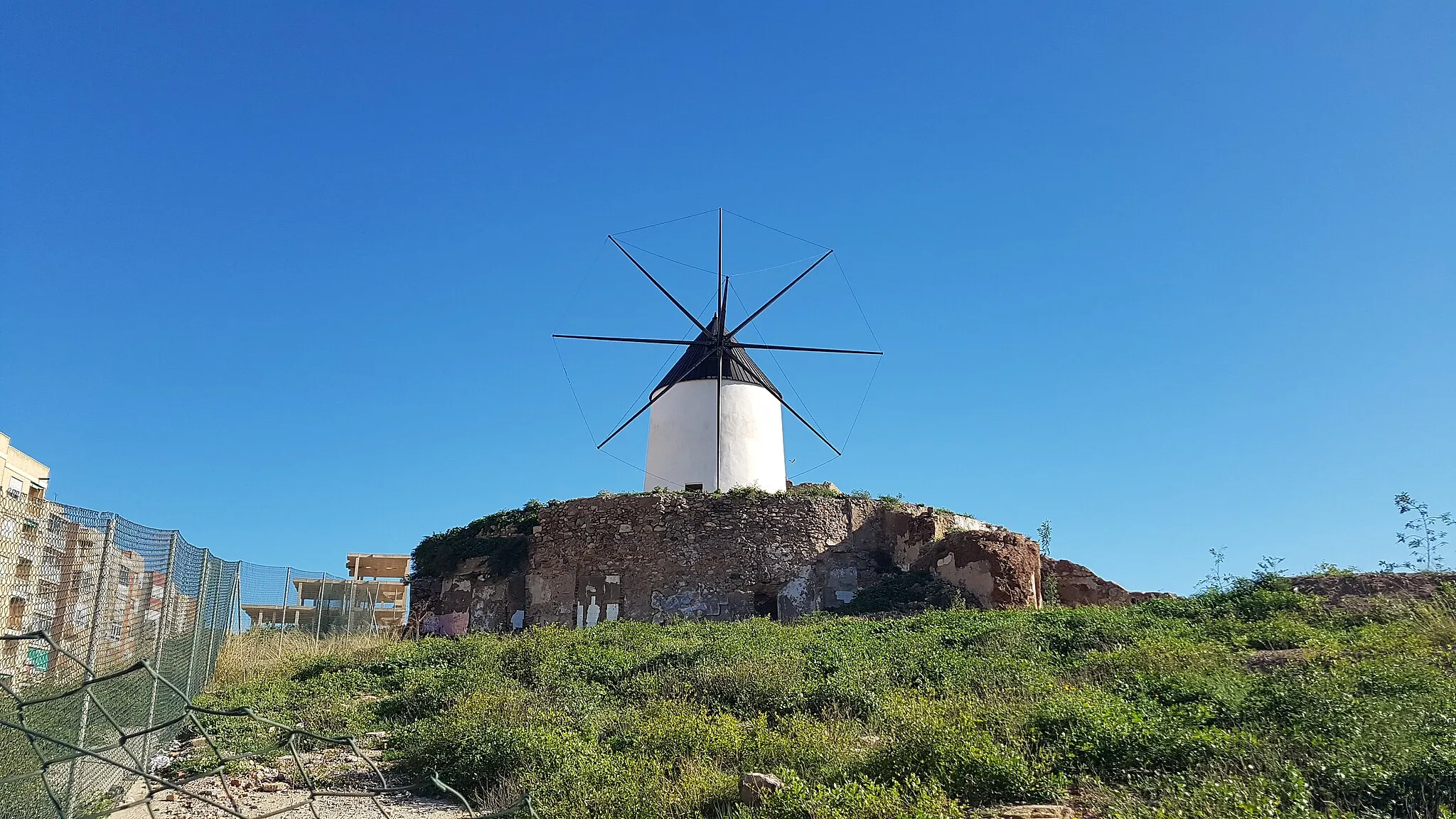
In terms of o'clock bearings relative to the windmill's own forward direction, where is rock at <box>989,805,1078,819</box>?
The rock is roughly at 12 o'clock from the windmill.

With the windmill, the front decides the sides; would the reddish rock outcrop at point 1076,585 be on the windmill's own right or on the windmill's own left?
on the windmill's own left

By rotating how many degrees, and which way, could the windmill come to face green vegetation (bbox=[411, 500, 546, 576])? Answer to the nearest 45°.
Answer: approximately 45° to its right

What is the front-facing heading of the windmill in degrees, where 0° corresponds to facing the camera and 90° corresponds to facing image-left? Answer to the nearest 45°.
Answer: approximately 0°

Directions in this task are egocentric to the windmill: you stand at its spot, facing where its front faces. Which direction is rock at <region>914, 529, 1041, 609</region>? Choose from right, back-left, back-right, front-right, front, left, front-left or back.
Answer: front-left

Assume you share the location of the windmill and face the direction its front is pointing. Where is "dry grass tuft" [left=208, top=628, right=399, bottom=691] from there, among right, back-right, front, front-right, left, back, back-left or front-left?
front-right

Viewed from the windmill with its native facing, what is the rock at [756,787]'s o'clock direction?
The rock is roughly at 12 o'clock from the windmill.
